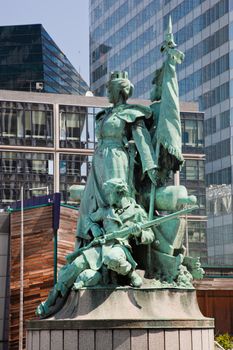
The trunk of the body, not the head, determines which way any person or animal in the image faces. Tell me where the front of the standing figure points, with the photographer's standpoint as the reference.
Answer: facing the viewer and to the left of the viewer
